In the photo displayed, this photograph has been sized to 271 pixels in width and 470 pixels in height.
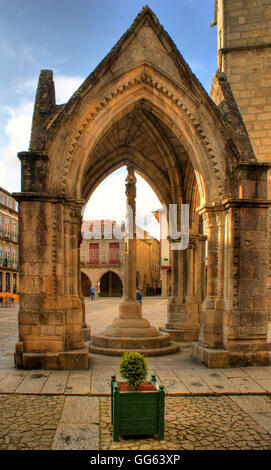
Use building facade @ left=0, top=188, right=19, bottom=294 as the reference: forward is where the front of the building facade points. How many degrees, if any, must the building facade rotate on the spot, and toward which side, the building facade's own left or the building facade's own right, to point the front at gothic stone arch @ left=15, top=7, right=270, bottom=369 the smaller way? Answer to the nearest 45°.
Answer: approximately 45° to the building facade's own right

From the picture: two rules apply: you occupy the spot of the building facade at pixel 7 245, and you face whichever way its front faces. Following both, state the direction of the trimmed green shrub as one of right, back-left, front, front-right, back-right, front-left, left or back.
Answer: front-right

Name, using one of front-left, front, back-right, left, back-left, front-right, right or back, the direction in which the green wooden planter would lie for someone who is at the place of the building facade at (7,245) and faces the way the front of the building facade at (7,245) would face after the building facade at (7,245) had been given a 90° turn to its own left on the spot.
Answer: back-right

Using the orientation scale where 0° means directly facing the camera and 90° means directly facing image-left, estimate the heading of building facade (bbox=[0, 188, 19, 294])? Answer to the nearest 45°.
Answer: approximately 315°

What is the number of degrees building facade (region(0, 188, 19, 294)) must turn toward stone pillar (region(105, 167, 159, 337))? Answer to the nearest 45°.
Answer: approximately 45° to its right
